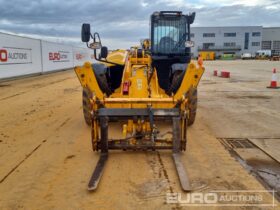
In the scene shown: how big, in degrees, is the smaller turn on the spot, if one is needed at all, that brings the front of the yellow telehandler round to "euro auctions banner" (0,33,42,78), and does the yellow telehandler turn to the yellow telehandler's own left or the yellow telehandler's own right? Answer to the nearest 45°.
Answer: approximately 135° to the yellow telehandler's own right

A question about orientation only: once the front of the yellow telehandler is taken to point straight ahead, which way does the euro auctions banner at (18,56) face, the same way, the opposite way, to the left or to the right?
to the left

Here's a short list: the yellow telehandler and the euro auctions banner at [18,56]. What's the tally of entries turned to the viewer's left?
0

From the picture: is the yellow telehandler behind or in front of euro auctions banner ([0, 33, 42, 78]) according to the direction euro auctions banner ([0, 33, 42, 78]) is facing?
in front

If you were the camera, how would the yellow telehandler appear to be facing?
facing the viewer
